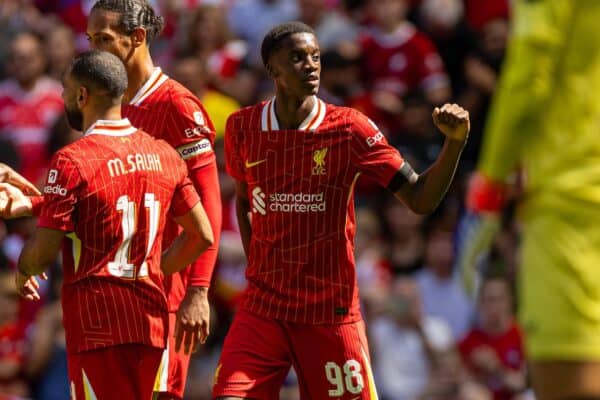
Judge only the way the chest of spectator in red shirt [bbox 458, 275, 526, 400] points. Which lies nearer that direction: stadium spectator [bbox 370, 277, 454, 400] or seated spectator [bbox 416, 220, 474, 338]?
the stadium spectator

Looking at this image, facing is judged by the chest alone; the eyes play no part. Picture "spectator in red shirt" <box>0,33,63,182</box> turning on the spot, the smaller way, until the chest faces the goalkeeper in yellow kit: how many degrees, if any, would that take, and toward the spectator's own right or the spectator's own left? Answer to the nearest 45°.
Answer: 0° — they already face them

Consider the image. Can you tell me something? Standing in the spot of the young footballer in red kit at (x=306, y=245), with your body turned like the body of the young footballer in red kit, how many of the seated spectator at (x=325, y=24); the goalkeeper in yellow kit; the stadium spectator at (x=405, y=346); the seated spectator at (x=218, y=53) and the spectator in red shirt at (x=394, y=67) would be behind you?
4

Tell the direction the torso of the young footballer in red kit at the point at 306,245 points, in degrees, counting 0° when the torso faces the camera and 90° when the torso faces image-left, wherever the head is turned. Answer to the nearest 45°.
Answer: approximately 0°

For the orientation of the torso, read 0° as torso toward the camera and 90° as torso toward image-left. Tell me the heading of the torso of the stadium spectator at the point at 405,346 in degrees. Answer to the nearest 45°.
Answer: approximately 0°

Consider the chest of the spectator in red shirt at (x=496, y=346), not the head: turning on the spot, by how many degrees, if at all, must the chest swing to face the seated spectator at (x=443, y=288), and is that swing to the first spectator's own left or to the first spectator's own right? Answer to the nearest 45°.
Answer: approximately 135° to the first spectator's own right

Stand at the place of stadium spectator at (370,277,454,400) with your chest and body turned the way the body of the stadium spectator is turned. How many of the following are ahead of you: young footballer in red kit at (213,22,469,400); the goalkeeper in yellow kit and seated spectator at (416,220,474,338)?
2

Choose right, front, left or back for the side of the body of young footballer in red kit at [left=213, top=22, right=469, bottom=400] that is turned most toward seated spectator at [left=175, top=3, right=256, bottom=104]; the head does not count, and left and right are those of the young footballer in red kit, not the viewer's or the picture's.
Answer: back
